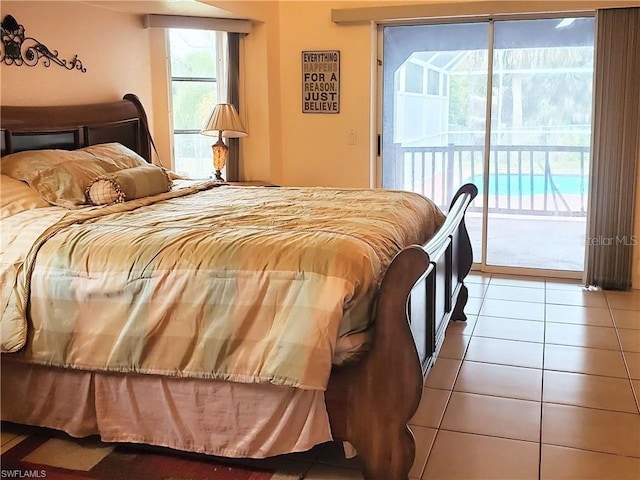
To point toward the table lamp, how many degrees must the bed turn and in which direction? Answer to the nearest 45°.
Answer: approximately 135° to its left

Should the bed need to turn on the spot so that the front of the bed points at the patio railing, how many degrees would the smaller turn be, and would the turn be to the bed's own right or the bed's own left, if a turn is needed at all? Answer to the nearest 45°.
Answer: approximately 90° to the bed's own left

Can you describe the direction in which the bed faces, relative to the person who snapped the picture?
facing the viewer and to the right of the viewer

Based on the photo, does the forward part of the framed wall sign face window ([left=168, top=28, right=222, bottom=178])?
no

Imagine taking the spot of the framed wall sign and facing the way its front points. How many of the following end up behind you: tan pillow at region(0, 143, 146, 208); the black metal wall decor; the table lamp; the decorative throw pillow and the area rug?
0

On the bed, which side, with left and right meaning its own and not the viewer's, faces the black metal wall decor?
back

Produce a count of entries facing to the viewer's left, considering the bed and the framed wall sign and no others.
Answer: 0

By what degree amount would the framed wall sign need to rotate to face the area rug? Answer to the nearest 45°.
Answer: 0° — it already faces it

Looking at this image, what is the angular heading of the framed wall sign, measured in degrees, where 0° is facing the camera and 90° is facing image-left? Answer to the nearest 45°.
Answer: approximately 0°

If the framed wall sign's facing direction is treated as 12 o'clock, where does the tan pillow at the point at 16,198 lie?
The tan pillow is roughly at 1 o'clock from the framed wall sign.

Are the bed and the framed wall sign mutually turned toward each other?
no
